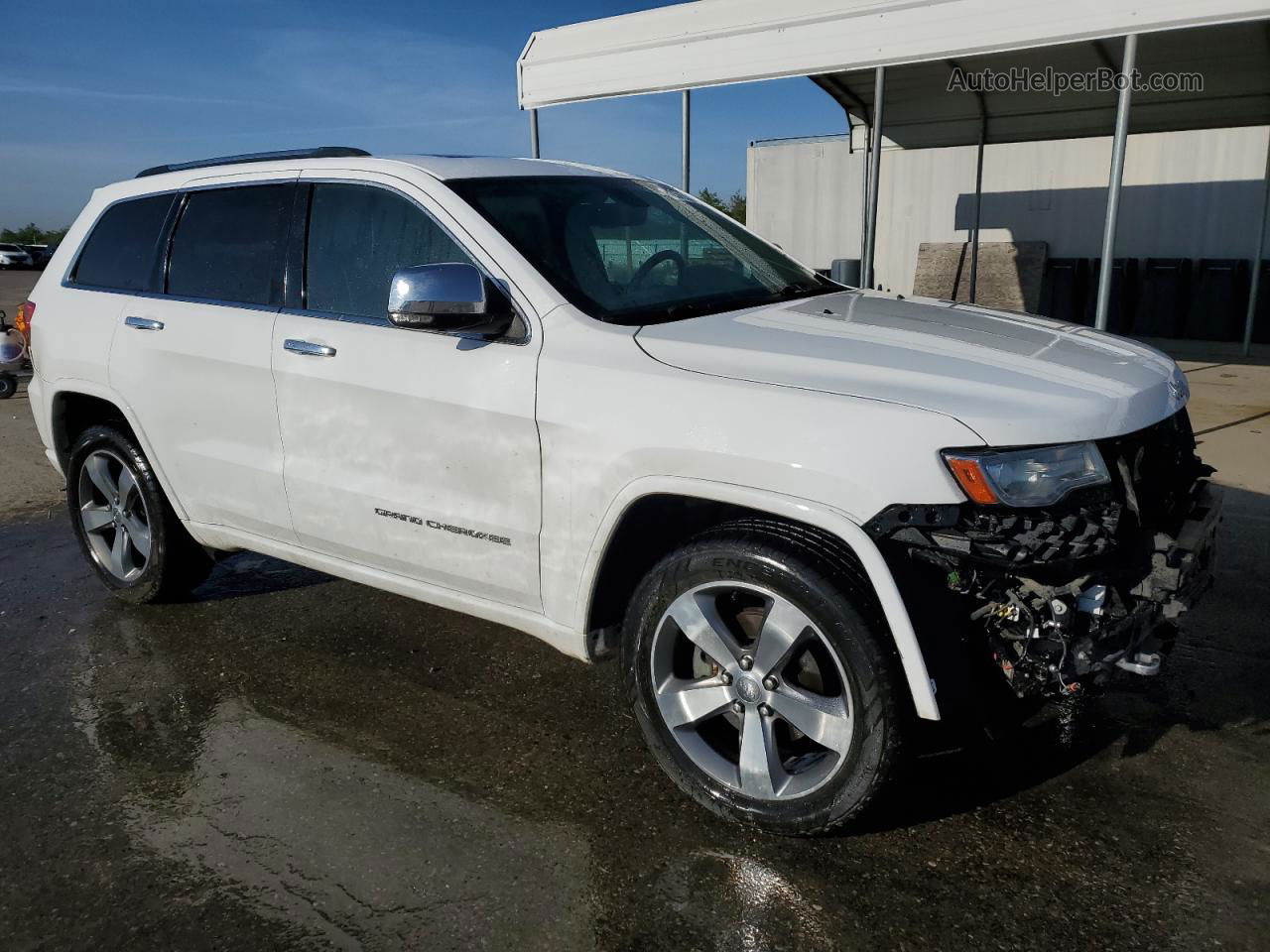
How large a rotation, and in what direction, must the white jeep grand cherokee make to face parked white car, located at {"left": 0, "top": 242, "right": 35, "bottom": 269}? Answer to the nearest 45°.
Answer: approximately 180°

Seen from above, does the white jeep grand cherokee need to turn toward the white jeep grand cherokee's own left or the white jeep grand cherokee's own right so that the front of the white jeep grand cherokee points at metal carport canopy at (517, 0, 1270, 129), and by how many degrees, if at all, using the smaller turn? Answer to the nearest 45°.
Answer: approximately 135° to the white jeep grand cherokee's own left

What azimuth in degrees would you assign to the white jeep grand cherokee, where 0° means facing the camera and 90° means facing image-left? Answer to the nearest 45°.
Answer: approximately 315°
